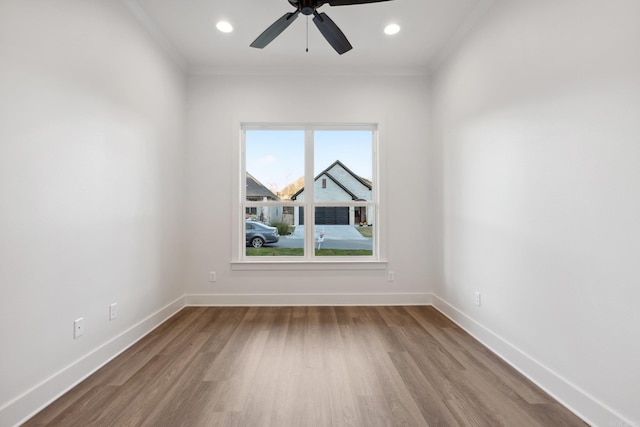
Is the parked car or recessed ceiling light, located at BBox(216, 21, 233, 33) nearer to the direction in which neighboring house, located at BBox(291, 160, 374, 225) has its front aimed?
the recessed ceiling light

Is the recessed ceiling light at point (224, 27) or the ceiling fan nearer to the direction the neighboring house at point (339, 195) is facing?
the ceiling fan

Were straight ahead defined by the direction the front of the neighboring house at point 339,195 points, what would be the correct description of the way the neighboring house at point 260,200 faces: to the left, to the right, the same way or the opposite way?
the same way

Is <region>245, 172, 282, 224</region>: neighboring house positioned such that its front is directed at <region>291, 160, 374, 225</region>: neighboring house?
no

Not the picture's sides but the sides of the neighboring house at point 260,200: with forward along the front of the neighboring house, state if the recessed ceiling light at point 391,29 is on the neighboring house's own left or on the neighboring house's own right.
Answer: on the neighboring house's own left

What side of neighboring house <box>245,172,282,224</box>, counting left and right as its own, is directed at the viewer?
front

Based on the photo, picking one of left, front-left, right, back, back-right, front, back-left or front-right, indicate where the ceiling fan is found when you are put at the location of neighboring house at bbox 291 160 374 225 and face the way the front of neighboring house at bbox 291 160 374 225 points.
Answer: front

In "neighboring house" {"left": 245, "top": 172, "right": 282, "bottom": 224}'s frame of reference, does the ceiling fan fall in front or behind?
in front

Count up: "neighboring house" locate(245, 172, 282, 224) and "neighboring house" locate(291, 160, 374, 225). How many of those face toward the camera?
2

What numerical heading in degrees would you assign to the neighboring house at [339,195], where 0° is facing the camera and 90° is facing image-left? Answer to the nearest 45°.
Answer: approximately 0°
